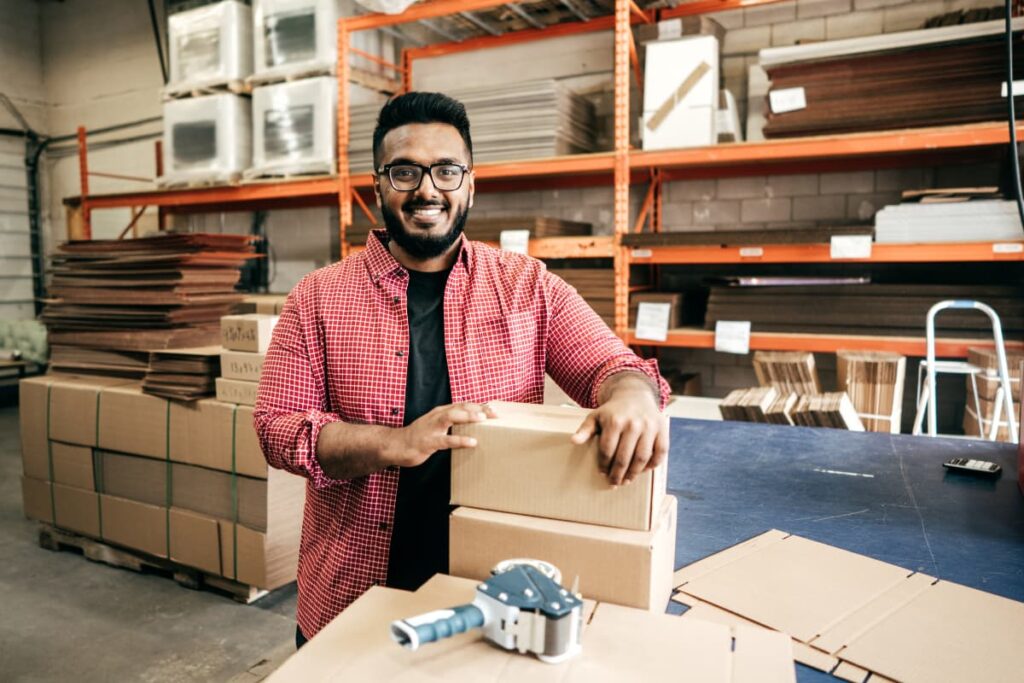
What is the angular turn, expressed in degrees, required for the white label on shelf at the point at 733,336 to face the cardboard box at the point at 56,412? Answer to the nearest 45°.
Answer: approximately 90° to its right

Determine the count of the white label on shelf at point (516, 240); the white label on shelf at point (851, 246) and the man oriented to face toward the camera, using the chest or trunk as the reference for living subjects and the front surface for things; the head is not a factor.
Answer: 3

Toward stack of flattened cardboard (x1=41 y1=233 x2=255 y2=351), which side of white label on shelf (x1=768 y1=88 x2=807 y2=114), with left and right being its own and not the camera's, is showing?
right

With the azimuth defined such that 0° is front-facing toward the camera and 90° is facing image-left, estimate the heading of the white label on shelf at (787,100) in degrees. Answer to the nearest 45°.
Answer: approximately 0°

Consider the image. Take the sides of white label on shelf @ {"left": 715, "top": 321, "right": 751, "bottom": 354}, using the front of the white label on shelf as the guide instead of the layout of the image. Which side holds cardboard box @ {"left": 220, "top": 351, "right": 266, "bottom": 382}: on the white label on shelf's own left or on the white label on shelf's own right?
on the white label on shelf's own right

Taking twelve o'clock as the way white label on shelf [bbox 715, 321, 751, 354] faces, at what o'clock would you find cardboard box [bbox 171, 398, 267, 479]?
The cardboard box is roughly at 2 o'clock from the white label on shelf.

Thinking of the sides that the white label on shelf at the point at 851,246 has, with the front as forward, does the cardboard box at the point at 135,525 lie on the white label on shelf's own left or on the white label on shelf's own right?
on the white label on shelf's own right

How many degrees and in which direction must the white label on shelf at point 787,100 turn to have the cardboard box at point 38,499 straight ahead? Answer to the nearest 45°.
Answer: approximately 90° to its right

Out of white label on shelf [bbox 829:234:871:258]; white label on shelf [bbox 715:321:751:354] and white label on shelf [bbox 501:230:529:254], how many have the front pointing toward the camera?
3

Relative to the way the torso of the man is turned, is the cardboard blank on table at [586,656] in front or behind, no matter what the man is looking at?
in front
